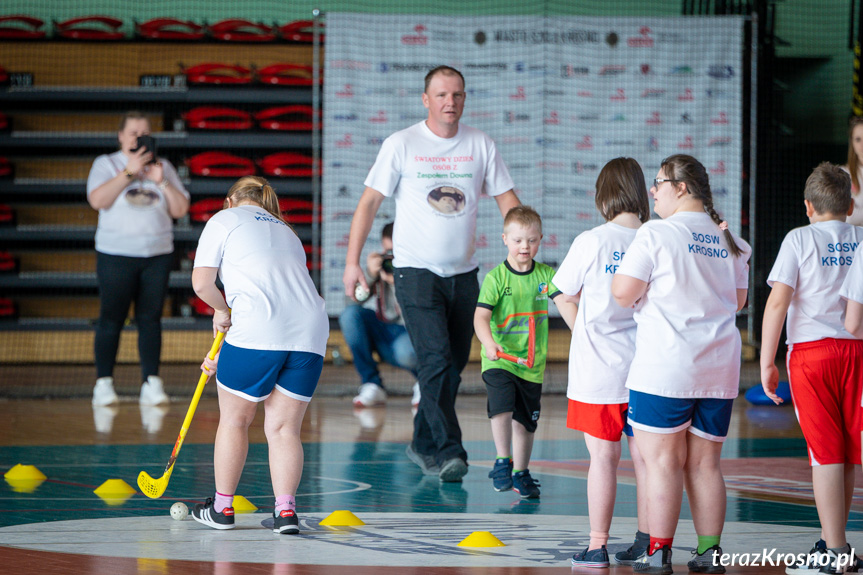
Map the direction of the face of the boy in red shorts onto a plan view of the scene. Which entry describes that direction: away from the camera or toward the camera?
away from the camera

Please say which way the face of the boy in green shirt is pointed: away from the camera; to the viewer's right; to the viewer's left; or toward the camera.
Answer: toward the camera

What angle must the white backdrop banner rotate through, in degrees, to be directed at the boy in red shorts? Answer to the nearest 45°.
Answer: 0° — it already faces them

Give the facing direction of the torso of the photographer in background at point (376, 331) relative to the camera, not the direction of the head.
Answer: toward the camera

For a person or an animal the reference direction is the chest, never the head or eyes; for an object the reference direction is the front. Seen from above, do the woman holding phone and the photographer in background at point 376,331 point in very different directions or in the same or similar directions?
same or similar directions

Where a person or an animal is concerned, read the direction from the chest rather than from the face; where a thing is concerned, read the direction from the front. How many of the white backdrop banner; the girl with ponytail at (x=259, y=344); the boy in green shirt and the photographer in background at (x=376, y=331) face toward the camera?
3

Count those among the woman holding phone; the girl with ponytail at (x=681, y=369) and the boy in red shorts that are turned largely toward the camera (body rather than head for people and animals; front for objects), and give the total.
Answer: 1

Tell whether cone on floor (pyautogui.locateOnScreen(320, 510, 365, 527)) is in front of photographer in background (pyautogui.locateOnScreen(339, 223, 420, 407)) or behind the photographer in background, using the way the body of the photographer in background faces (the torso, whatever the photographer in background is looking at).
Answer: in front

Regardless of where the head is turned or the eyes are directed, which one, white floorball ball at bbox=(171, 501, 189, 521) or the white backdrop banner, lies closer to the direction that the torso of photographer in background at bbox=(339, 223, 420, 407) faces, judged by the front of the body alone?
the white floorball ball

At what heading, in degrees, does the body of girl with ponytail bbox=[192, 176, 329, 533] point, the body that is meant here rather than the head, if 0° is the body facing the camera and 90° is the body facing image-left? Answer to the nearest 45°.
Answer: approximately 135°

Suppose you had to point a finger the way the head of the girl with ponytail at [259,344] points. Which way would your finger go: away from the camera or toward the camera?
away from the camera

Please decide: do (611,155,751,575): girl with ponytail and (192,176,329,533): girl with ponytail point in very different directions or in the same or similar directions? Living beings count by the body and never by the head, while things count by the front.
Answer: same or similar directions

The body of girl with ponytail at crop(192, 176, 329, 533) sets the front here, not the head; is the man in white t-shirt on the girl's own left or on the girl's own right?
on the girl's own right

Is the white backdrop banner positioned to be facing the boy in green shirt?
yes
